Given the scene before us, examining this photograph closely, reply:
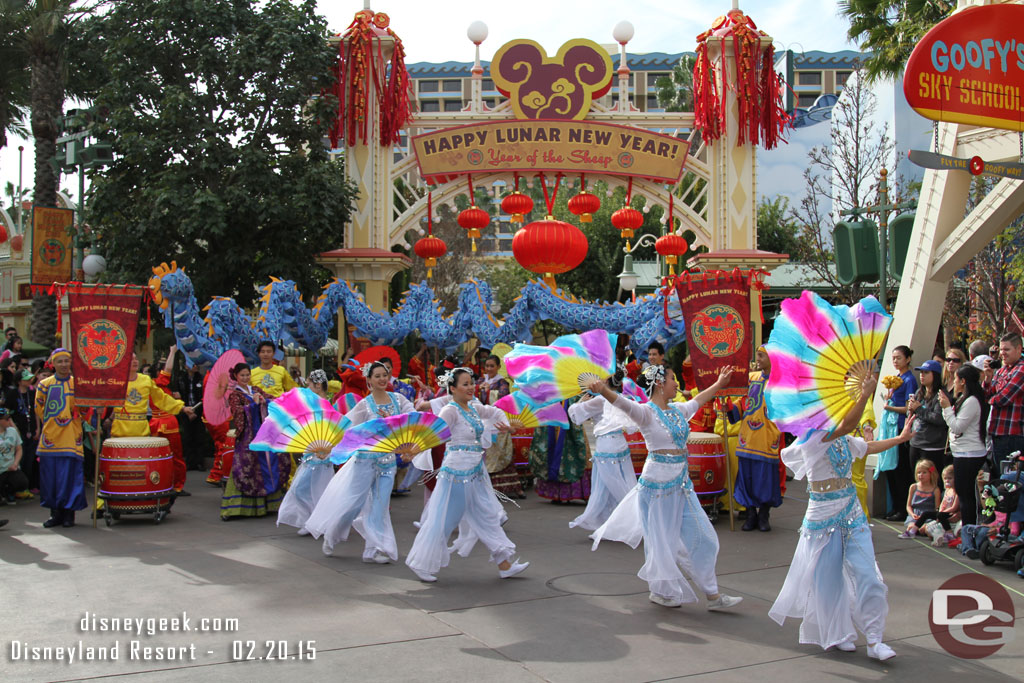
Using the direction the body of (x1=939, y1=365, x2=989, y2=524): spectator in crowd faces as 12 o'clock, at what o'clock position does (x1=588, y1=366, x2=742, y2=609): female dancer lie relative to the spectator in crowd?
The female dancer is roughly at 10 o'clock from the spectator in crowd.

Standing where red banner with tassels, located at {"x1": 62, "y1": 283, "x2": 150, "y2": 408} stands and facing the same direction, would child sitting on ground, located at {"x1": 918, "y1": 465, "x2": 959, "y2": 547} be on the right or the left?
on its left

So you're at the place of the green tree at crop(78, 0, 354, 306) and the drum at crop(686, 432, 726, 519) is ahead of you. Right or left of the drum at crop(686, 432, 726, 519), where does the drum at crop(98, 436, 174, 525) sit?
right

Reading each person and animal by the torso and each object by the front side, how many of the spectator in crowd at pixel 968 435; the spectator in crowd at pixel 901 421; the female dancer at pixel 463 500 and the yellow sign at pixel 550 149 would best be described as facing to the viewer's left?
2

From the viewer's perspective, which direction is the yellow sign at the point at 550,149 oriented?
toward the camera

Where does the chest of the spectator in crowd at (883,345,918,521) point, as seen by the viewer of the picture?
to the viewer's left

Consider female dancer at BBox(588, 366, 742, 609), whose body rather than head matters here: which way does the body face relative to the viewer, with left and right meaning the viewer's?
facing the viewer and to the right of the viewer

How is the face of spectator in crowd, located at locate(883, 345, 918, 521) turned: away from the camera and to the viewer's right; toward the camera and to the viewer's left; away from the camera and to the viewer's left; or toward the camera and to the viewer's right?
toward the camera and to the viewer's left

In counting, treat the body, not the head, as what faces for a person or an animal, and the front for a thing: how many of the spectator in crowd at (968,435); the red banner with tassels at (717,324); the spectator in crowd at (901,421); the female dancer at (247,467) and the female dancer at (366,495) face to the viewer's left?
2

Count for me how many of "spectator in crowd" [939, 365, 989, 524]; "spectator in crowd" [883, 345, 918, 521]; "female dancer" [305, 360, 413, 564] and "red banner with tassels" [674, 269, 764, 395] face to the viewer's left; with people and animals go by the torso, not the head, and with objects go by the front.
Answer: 2

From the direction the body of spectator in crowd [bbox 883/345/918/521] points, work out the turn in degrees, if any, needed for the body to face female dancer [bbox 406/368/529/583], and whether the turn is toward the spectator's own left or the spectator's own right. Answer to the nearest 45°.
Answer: approximately 45° to the spectator's own left

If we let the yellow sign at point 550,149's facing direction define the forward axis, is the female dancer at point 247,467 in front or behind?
in front

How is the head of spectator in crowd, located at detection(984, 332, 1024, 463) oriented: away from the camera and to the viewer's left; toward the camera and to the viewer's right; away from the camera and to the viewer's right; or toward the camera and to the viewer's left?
toward the camera and to the viewer's left

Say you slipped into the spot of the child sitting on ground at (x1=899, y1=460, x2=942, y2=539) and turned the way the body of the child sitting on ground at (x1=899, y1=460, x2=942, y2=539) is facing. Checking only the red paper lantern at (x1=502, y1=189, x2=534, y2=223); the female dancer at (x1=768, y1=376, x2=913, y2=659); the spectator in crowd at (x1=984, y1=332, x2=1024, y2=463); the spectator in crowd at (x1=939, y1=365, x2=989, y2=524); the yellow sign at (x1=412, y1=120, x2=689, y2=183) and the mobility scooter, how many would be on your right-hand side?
2
